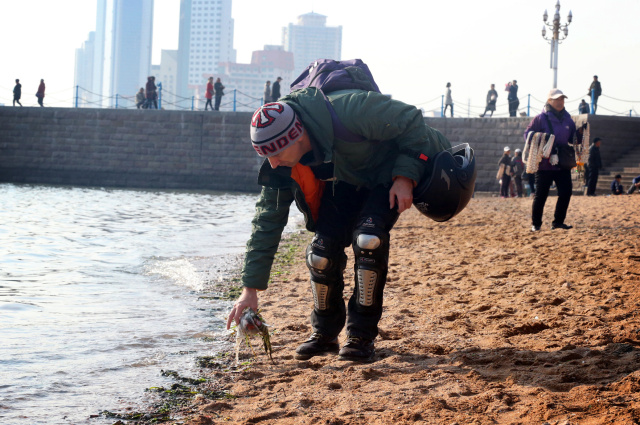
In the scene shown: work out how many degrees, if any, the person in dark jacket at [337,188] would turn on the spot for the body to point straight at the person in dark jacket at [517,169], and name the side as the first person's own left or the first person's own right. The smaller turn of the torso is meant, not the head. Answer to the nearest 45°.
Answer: approximately 135° to the first person's own right

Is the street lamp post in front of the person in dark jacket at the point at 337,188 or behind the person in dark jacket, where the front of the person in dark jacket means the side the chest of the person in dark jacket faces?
behind

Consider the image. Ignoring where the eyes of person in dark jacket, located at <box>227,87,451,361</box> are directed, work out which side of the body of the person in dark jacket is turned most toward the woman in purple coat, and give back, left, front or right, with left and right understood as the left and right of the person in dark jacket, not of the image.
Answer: back

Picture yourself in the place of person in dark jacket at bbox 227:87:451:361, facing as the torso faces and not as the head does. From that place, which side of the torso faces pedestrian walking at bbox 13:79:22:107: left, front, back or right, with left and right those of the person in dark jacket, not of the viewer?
right

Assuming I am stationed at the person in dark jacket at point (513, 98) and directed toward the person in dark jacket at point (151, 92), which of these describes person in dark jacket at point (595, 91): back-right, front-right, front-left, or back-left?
back-left

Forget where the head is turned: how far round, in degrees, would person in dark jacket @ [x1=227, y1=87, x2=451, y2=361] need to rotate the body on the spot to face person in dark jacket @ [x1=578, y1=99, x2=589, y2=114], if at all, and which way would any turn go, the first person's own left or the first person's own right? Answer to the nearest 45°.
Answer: approximately 135° to the first person's own right

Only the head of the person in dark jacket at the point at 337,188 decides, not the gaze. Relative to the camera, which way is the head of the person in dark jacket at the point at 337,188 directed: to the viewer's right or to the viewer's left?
to the viewer's left

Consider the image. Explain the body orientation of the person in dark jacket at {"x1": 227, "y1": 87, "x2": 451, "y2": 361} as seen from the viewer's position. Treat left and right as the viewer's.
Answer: facing the viewer and to the left of the viewer

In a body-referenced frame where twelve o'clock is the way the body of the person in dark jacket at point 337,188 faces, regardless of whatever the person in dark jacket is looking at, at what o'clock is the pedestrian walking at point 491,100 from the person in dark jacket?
The pedestrian walking is roughly at 5 o'clock from the person in dark jacket.
